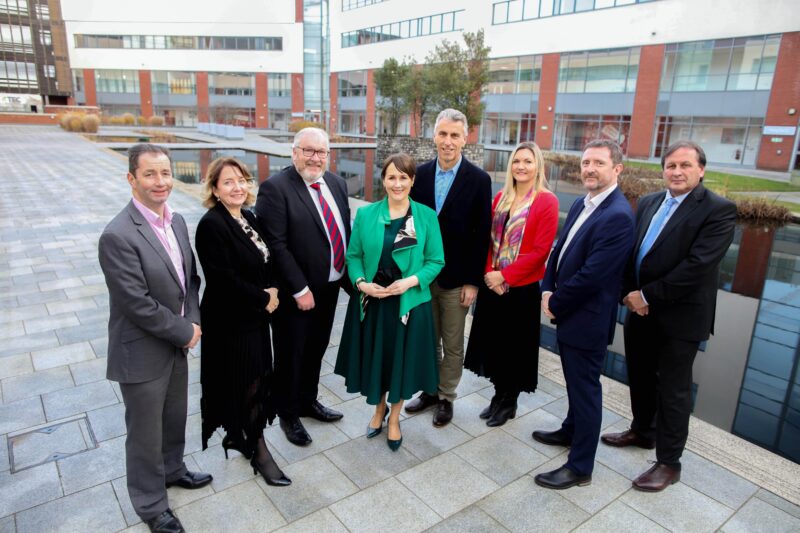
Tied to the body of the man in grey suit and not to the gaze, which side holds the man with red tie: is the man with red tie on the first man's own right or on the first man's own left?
on the first man's own left

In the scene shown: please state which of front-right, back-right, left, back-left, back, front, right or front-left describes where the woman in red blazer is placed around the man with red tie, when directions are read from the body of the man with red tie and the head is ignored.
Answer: front-left

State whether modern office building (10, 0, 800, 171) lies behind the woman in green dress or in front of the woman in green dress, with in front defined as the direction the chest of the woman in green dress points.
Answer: behind

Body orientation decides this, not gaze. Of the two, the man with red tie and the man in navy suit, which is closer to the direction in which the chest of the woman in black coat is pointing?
the man in navy suit

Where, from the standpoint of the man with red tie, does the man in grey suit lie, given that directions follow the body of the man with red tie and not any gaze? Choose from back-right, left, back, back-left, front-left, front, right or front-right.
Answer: right

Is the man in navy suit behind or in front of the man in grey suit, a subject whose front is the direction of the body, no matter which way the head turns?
in front

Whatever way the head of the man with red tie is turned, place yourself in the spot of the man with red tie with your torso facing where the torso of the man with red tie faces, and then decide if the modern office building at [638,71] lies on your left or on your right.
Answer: on your left

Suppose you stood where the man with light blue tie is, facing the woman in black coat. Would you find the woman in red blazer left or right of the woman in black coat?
right

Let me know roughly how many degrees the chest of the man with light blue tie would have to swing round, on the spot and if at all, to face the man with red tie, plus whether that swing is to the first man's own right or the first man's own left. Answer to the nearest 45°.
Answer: approximately 45° to the first man's own right

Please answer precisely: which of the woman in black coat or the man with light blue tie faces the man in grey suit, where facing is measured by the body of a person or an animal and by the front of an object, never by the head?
the man with light blue tie

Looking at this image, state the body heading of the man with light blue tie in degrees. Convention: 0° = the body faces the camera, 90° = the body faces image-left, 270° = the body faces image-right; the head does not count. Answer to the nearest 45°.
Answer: approximately 45°
